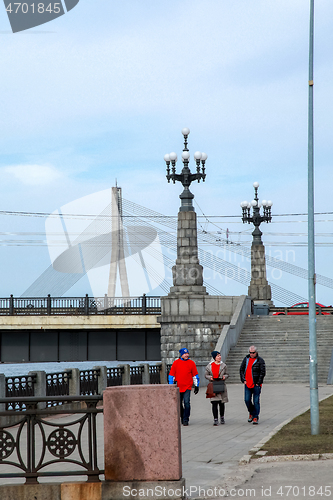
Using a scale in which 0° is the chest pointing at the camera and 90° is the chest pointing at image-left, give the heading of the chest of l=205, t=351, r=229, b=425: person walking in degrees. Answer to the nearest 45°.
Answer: approximately 0°

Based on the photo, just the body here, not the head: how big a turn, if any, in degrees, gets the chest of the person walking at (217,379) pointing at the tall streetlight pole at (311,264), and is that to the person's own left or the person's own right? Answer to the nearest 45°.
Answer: approximately 45° to the person's own left

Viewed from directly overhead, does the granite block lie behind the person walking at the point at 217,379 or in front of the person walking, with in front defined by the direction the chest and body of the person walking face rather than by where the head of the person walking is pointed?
in front

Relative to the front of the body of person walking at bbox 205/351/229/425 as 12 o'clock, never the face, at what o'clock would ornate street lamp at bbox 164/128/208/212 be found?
The ornate street lamp is roughly at 6 o'clock from the person walking.

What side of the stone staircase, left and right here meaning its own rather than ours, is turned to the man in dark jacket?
front

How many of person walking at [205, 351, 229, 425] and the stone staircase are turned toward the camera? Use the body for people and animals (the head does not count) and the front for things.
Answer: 2
